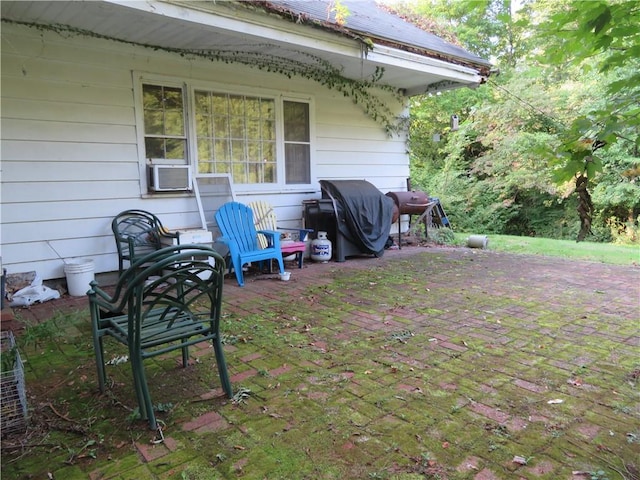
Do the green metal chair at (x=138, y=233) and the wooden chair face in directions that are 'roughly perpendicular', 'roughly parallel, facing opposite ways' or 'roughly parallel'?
roughly parallel

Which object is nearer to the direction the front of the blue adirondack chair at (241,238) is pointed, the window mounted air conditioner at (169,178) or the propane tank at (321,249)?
the propane tank

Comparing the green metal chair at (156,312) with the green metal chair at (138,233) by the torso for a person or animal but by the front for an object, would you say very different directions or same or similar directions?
very different directions

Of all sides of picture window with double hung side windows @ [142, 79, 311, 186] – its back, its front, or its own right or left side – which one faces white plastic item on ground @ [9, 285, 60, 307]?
right

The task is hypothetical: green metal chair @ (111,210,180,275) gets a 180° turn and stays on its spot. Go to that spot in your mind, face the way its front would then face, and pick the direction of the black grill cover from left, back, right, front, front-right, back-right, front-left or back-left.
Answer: back-right

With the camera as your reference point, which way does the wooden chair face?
facing the viewer and to the right of the viewer

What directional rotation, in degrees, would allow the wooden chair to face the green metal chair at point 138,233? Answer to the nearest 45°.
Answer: approximately 90° to its right

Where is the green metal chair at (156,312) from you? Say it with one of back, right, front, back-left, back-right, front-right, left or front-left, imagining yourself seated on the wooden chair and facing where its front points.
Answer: front-right

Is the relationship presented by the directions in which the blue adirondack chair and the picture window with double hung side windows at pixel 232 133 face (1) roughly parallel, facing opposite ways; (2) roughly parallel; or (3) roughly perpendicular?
roughly parallel

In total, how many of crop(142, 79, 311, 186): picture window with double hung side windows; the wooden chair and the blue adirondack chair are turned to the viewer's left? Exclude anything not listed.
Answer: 0

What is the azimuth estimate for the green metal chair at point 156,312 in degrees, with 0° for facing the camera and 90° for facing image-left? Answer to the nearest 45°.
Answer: approximately 135°

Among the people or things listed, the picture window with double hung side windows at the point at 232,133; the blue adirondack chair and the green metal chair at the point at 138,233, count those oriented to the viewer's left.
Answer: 0
